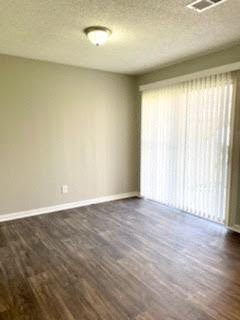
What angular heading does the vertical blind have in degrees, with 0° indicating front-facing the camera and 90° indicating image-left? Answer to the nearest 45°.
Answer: approximately 45°

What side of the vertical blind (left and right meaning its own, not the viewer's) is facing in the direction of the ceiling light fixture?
front
